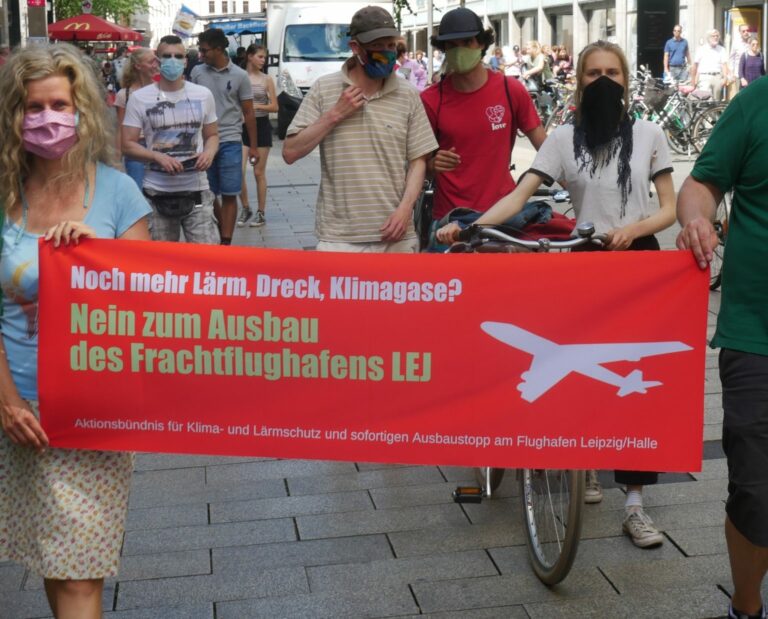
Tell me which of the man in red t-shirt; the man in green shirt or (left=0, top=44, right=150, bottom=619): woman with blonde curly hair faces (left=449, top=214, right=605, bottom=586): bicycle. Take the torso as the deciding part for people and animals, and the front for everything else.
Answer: the man in red t-shirt

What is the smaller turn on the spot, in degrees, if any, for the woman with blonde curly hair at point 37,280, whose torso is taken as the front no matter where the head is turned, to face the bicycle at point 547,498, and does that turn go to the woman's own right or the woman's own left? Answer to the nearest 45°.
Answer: approximately 135° to the woman's own left

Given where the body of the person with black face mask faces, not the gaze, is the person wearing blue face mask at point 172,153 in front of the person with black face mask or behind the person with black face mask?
behind

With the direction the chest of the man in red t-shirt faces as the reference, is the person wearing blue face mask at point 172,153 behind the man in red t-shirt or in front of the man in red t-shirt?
behind

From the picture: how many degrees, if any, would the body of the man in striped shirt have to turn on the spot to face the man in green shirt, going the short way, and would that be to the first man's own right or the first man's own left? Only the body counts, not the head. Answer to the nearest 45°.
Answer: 0° — they already face them

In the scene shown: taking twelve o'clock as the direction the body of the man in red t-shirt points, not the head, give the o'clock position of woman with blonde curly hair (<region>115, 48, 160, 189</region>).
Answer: The woman with blonde curly hair is roughly at 5 o'clock from the man in red t-shirt.

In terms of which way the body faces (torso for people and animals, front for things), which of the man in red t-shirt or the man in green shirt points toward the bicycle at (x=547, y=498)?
the man in red t-shirt

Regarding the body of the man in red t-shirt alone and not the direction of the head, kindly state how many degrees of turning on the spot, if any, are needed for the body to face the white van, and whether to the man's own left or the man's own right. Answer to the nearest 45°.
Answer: approximately 180°

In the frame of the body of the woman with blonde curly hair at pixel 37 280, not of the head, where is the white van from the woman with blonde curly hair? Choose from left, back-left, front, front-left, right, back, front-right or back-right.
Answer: back
